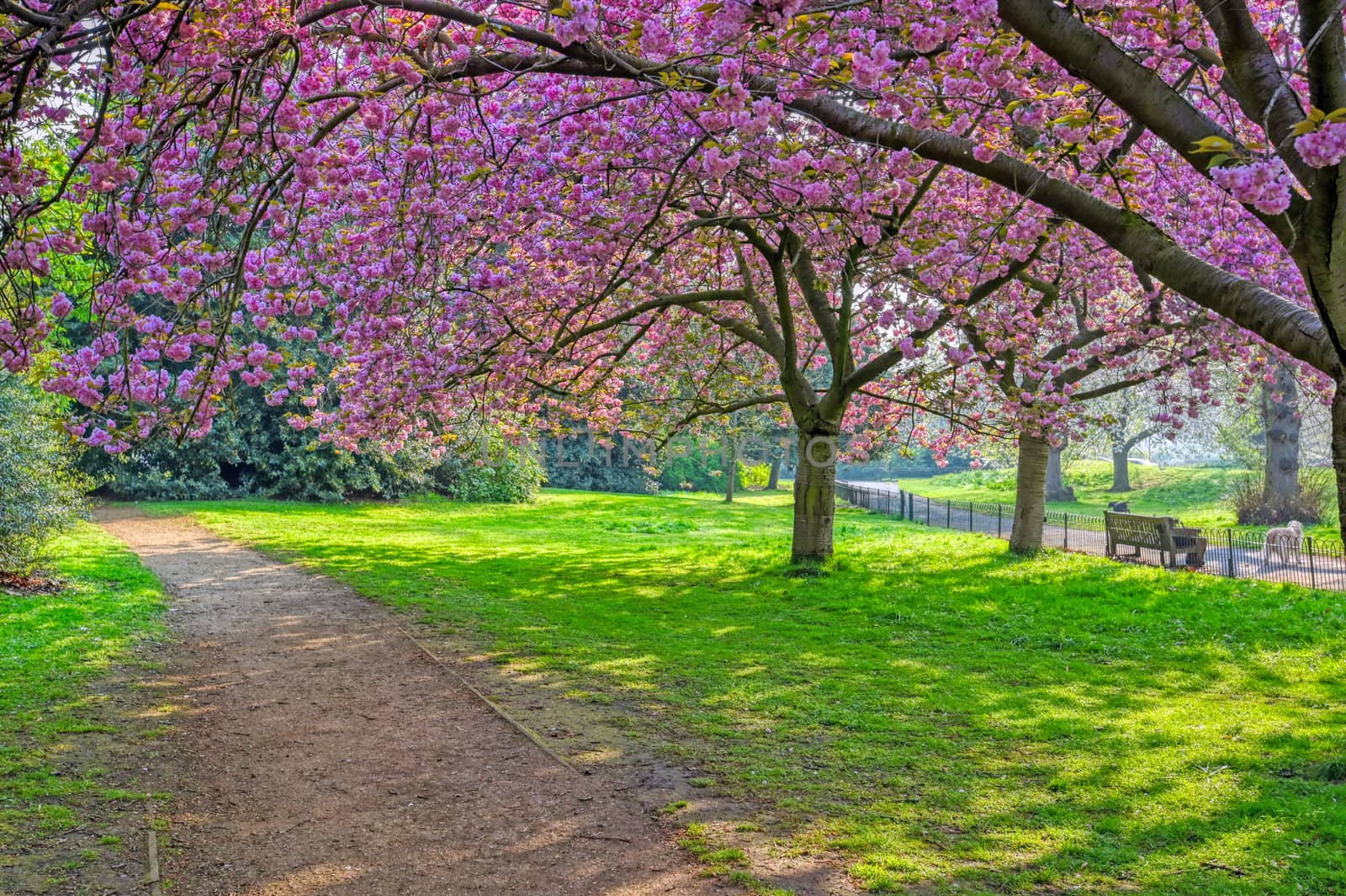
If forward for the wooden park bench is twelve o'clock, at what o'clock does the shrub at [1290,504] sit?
The shrub is roughly at 11 o'clock from the wooden park bench.

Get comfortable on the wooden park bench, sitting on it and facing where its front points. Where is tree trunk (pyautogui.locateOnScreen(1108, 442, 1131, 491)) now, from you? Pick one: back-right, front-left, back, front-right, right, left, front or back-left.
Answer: front-left

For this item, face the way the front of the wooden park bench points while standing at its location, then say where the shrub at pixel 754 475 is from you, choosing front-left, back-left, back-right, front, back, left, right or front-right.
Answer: left

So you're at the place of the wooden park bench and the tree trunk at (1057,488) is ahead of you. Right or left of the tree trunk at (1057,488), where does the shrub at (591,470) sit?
left

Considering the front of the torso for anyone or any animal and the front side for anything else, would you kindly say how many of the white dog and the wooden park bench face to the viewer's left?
0

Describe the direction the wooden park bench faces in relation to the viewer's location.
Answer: facing away from the viewer and to the right of the viewer
